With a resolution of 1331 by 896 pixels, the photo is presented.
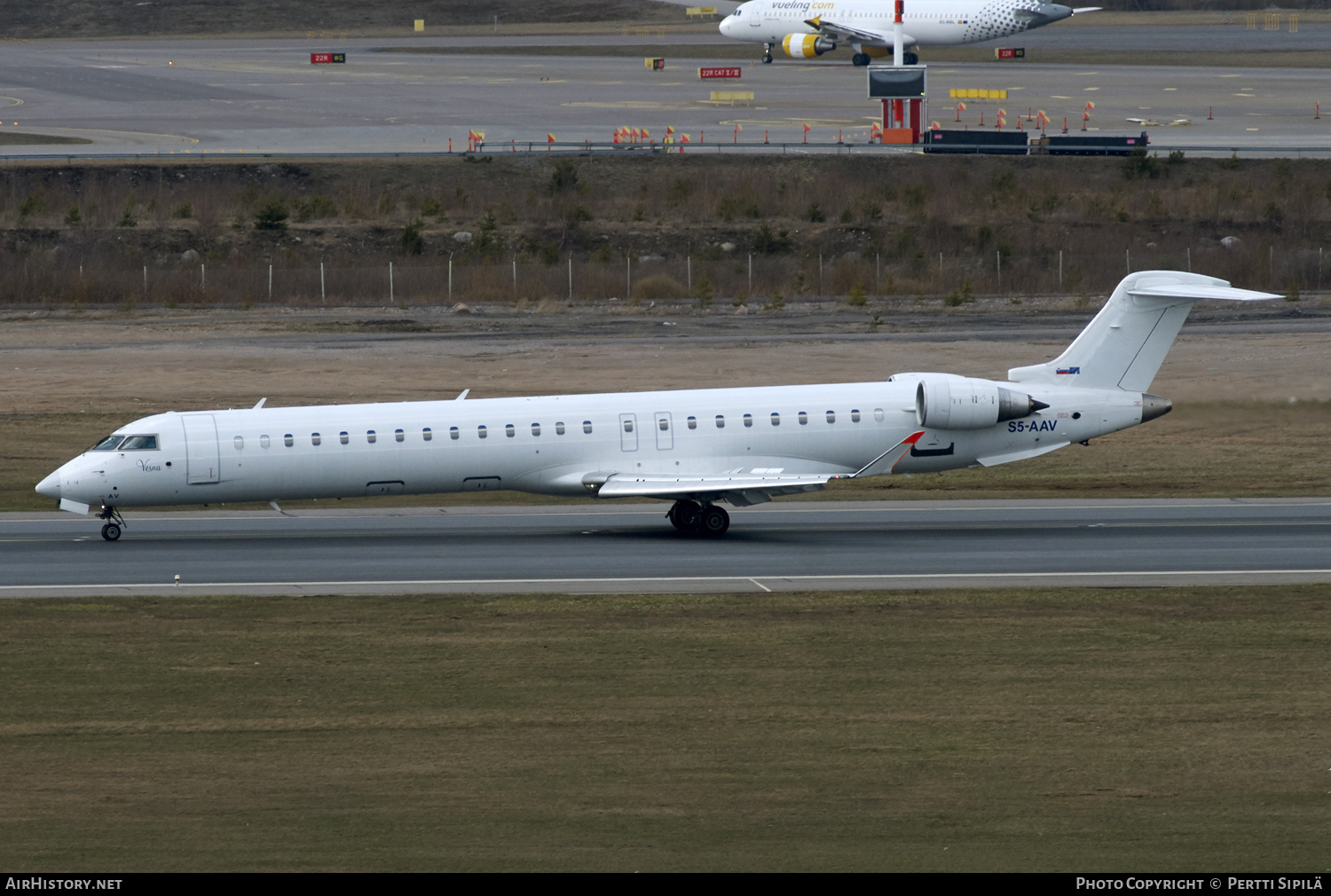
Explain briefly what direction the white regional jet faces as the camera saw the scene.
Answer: facing to the left of the viewer
